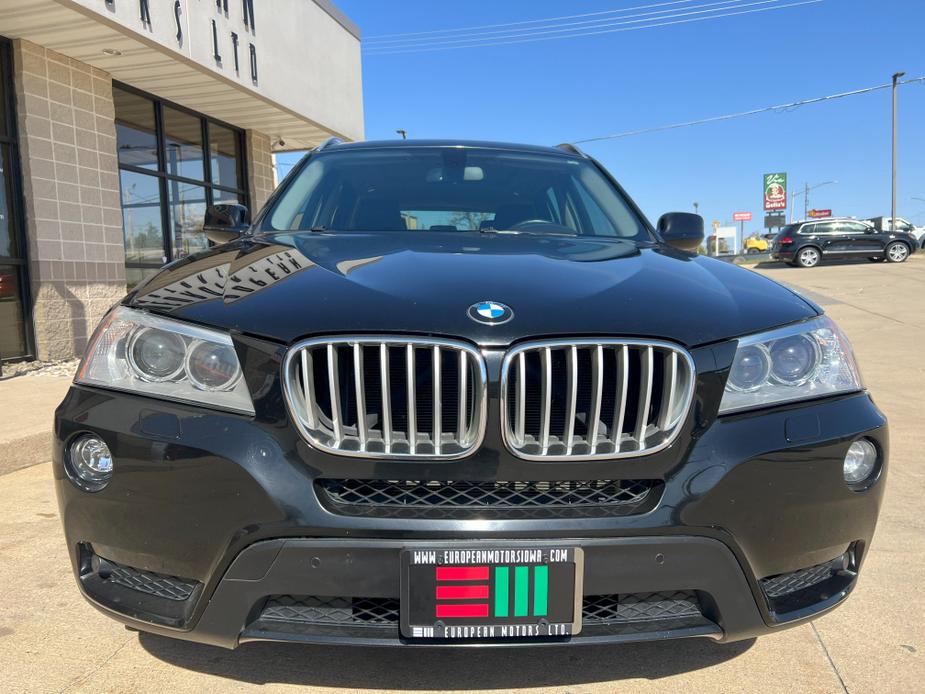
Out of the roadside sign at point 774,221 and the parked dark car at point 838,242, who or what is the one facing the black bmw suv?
the roadside sign

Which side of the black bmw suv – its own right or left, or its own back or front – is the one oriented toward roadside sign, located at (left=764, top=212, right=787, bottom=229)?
back

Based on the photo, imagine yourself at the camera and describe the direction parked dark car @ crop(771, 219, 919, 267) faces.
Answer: facing to the right of the viewer

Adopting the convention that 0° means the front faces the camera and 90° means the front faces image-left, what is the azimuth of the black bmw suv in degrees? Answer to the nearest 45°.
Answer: approximately 0°

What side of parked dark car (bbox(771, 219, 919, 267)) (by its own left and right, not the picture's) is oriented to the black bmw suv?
right

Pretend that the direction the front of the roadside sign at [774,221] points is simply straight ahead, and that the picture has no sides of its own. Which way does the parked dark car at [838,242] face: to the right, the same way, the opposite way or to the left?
to the left

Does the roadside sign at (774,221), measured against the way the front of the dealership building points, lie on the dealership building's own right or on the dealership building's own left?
on the dealership building's own left

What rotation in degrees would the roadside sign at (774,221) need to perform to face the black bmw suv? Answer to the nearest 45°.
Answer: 0° — it already faces it

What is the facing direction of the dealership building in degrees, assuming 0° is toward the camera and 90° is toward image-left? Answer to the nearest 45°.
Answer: approximately 315°

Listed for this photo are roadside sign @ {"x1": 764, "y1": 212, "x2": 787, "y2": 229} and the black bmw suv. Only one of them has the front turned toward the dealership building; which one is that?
the roadside sign
